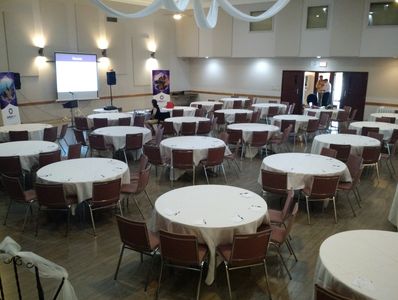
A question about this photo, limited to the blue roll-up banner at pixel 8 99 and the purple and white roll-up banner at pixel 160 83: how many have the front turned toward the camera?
2

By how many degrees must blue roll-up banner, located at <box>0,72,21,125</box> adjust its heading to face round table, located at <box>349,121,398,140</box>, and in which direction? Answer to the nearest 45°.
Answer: approximately 45° to its left

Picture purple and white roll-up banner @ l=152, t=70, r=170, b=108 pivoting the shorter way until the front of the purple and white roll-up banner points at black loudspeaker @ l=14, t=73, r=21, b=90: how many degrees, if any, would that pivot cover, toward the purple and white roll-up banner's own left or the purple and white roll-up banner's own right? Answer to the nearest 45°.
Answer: approximately 90° to the purple and white roll-up banner's own right

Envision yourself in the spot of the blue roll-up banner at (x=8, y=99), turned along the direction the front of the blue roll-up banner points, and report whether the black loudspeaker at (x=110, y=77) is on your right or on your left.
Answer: on your left

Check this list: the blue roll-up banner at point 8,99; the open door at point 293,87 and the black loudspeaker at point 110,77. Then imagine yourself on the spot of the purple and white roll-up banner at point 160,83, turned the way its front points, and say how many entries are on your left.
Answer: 1

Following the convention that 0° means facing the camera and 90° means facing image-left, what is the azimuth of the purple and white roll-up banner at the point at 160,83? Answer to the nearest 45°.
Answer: approximately 0°

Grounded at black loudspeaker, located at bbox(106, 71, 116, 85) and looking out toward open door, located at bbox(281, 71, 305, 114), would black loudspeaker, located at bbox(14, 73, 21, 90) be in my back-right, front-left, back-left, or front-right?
back-right

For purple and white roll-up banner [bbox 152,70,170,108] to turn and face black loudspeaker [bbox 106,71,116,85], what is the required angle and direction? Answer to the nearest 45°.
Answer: approximately 90° to its right

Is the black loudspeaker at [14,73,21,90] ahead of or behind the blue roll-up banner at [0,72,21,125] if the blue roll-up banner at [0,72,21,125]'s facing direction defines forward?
behind
